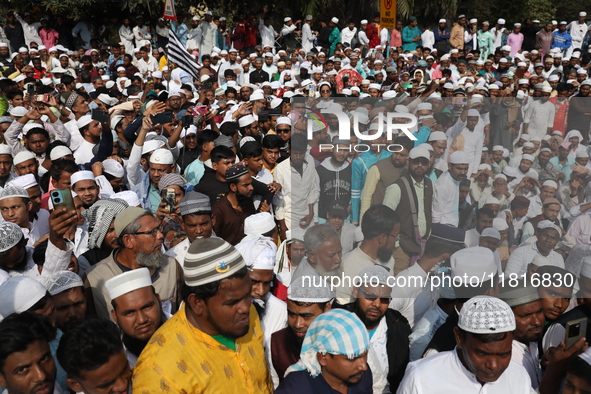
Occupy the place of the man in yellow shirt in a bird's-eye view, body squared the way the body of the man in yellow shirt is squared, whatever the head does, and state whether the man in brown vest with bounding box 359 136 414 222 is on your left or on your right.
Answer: on your left

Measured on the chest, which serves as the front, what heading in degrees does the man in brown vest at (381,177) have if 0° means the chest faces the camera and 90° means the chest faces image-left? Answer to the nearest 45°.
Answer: approximately 315°

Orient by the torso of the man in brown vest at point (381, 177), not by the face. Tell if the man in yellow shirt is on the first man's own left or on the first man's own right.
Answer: on the first man's own right

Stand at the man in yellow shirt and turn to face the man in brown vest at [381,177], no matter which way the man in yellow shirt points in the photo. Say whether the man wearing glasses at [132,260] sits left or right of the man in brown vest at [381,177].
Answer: left

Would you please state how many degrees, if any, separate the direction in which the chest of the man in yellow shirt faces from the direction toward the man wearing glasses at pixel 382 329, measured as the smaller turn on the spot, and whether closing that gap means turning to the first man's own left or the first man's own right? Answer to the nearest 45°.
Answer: approximately 90° to the first man's own left

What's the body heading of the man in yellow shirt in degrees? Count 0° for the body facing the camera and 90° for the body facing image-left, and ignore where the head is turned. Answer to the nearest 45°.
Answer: approximately 315°

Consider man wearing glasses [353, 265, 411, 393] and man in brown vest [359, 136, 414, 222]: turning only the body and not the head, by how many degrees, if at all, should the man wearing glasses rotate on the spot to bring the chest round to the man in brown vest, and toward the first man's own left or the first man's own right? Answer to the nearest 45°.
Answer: approximately 180°

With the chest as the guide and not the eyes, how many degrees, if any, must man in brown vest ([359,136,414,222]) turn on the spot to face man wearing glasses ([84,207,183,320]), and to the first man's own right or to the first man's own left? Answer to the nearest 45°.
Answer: approximately 90° to the first man's own right
